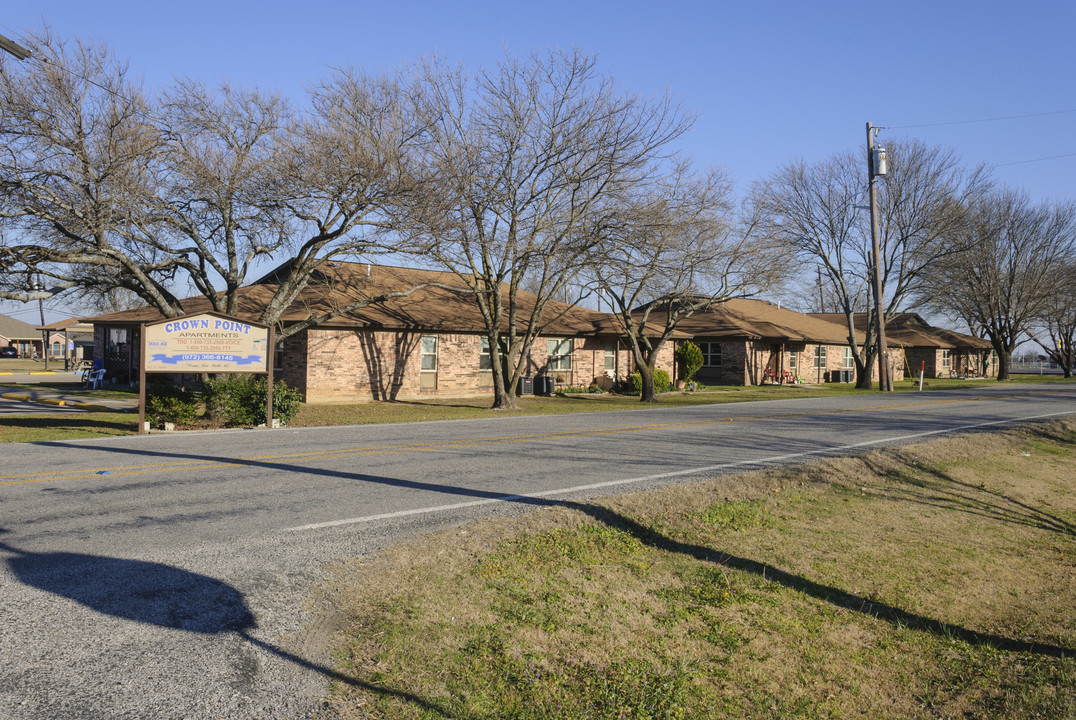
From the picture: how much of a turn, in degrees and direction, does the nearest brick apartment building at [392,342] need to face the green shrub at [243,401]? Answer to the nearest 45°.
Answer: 0° — it already faces it

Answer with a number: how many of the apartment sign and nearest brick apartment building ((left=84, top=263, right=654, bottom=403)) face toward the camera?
2

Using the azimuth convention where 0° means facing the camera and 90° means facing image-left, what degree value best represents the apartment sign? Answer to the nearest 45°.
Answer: approximately 0°

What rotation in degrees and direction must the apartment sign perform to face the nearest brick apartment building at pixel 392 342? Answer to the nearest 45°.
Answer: approximately 135° to its left

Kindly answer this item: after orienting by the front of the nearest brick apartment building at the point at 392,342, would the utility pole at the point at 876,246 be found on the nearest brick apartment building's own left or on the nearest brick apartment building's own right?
on the nearest brick apartment building's own left

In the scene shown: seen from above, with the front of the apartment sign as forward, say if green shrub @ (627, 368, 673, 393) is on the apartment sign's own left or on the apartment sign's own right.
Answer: on the apartment sign's own left
